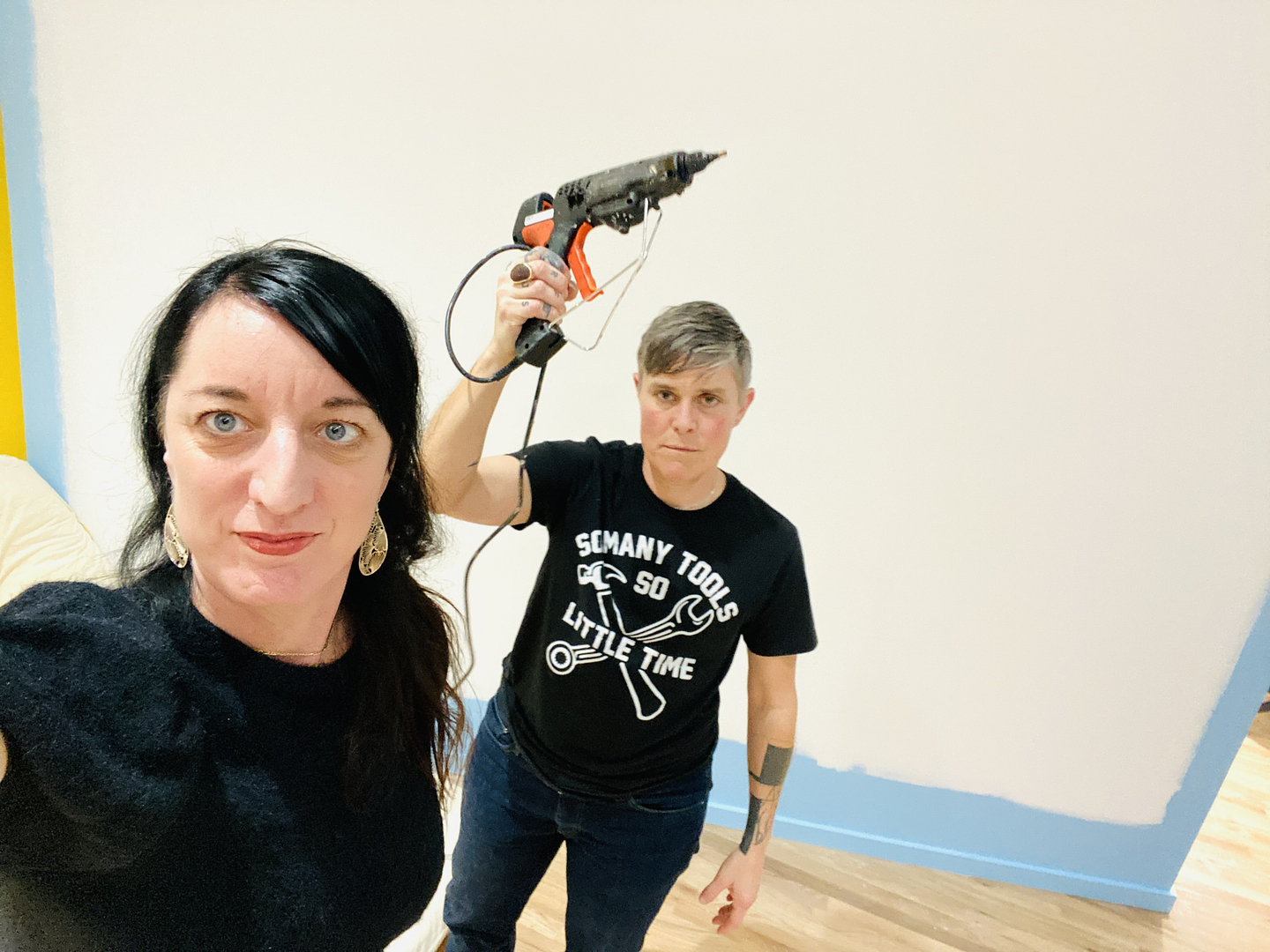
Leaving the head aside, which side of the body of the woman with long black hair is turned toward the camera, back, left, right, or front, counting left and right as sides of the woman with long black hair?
front

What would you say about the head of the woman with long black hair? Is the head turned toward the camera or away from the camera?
toward the camera
